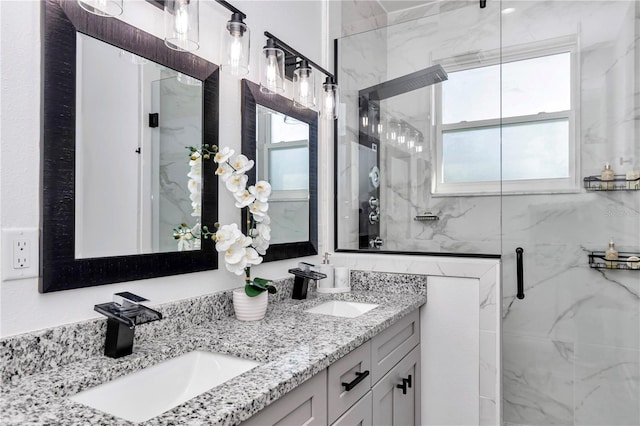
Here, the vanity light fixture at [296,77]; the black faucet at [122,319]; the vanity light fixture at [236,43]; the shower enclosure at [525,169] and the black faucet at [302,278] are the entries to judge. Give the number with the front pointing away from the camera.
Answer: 0

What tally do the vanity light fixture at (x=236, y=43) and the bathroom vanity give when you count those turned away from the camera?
0

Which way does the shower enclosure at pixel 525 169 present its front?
toward the camera

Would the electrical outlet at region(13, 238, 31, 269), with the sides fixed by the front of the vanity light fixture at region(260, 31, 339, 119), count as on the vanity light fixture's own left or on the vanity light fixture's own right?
on the vanity light fixture's own right

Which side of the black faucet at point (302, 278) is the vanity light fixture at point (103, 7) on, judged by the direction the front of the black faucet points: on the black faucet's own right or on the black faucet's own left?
on the black faucet's own right

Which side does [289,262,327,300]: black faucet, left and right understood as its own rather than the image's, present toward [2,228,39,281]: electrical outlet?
right

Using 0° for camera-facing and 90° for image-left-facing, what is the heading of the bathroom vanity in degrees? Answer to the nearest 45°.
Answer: approximately 315°

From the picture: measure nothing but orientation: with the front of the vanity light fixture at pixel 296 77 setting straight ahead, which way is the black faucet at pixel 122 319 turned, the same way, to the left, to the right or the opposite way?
the same way

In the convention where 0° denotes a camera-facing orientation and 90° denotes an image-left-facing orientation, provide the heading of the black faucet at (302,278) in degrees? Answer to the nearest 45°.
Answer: approximately 315°

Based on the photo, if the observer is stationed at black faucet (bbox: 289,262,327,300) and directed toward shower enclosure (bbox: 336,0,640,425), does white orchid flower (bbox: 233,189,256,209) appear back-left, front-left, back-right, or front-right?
back-right

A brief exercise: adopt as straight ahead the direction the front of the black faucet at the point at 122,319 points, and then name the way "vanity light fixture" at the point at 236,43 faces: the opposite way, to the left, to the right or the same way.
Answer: the same way

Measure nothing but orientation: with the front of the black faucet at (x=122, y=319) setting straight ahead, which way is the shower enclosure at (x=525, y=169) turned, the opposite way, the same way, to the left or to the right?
to the right

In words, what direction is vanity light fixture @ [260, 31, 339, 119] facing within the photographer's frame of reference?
facing the viewer and to the right of the viewer

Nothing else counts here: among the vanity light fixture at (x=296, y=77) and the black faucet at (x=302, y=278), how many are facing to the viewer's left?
0

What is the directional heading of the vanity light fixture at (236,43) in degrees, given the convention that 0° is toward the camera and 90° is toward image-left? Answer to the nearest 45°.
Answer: approximately 315°
